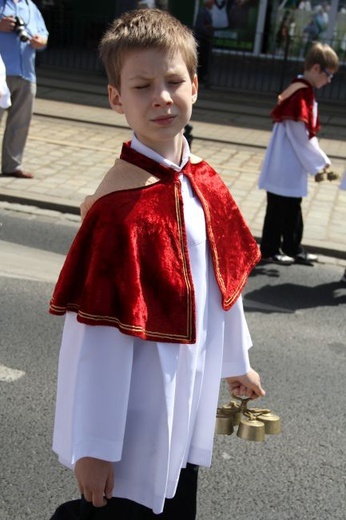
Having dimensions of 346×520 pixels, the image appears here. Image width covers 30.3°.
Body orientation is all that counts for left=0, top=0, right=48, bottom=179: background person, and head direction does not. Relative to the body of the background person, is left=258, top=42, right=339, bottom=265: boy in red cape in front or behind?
in front

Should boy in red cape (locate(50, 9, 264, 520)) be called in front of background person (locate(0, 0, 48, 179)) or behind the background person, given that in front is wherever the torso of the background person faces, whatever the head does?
in front

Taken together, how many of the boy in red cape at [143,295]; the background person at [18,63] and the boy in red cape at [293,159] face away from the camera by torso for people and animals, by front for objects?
0

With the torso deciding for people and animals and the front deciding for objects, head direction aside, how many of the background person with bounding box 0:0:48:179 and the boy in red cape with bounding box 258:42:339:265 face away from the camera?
0

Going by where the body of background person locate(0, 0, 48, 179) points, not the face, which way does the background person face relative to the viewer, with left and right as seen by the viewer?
facing the viewer and to the right of the viewer

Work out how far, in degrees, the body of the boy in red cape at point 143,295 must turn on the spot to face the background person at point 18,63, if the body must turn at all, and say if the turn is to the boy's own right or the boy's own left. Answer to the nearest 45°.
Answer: approximately 135° to the boy's own left

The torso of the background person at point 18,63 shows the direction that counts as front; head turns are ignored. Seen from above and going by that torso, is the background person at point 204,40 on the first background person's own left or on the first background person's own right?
on the first background person's own left

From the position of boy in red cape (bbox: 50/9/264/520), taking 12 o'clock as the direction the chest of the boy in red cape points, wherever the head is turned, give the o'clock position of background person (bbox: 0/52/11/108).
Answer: The background person is roughly at 7 o'clock from the boy in red cape.

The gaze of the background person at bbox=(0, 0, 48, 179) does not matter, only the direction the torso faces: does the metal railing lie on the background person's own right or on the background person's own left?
on the background person's own left
